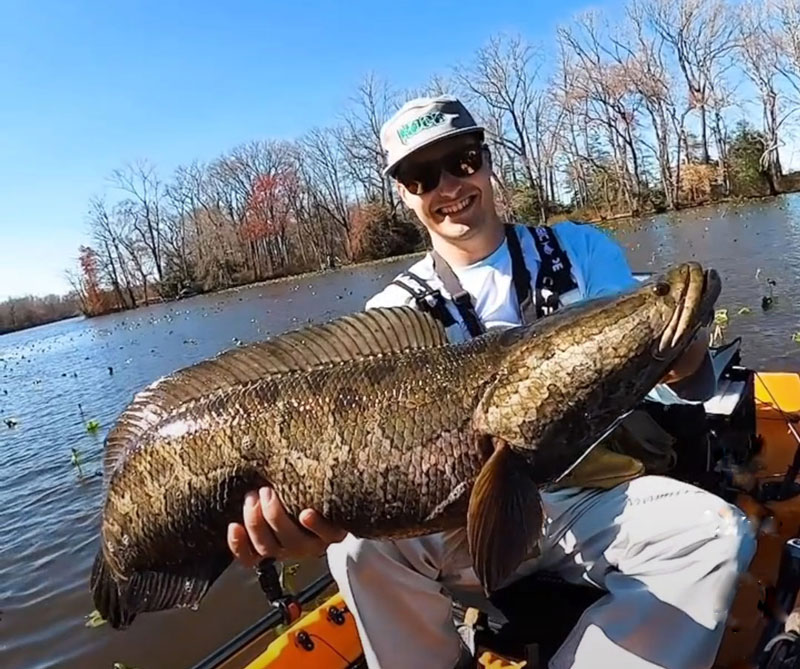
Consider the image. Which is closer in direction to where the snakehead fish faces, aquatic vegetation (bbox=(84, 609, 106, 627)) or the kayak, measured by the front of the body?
the kayak

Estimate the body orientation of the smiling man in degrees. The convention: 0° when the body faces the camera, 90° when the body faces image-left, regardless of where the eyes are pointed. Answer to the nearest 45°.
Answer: approximately 0°

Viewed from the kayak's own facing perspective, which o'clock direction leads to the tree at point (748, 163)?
The tree is roughly at 7 o'clock from the kayak.

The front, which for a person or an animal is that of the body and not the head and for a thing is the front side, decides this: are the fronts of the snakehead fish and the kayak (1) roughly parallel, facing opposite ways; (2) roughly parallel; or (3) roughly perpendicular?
roughly perpendicular

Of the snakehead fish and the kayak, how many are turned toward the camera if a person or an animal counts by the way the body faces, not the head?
1

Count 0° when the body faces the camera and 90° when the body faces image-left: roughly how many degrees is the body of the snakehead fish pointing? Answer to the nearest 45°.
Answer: approximately 270°

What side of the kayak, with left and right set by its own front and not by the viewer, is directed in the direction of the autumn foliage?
back

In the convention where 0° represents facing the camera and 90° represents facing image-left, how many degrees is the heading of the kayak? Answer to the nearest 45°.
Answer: approximately 0°
